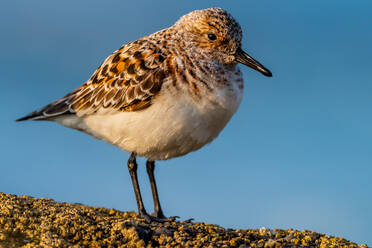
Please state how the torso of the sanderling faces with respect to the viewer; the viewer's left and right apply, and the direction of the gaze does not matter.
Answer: facing to the right of the viewer
